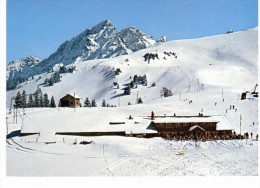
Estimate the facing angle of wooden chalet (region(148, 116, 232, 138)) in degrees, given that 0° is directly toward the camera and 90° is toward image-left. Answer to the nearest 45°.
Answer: approximately 0°
